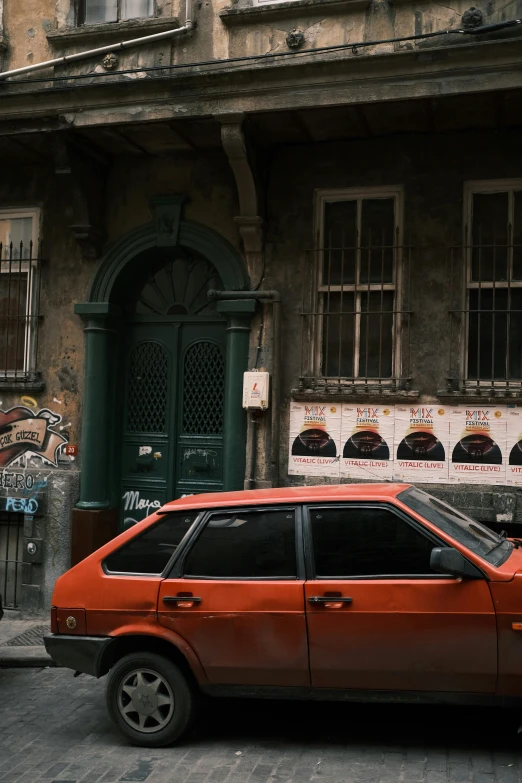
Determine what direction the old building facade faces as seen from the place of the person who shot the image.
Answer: facing the viewer

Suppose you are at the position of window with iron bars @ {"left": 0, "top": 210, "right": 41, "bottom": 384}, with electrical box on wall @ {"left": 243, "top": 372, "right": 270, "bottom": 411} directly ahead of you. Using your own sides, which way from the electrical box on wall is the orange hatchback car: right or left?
right

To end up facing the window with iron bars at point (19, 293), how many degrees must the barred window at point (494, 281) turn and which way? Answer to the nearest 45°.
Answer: approximately 90° to its right

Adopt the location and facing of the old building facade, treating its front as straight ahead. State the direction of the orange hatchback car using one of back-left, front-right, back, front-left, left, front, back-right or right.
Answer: front

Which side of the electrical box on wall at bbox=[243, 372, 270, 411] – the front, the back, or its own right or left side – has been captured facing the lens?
front

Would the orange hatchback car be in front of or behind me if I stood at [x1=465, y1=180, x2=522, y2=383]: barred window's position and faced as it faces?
in front

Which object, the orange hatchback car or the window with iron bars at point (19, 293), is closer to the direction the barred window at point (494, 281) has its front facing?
the orange hatchback car

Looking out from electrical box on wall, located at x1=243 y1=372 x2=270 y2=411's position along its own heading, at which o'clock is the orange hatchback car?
The orange hatchback car is roughly at 12 o'clock from the electrical box on wall.

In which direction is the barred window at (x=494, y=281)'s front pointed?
toward the camera

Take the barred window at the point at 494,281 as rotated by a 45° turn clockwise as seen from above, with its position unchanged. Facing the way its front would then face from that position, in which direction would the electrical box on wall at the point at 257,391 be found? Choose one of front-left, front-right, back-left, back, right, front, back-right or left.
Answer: front-right

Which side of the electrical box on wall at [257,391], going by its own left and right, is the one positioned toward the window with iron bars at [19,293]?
right
